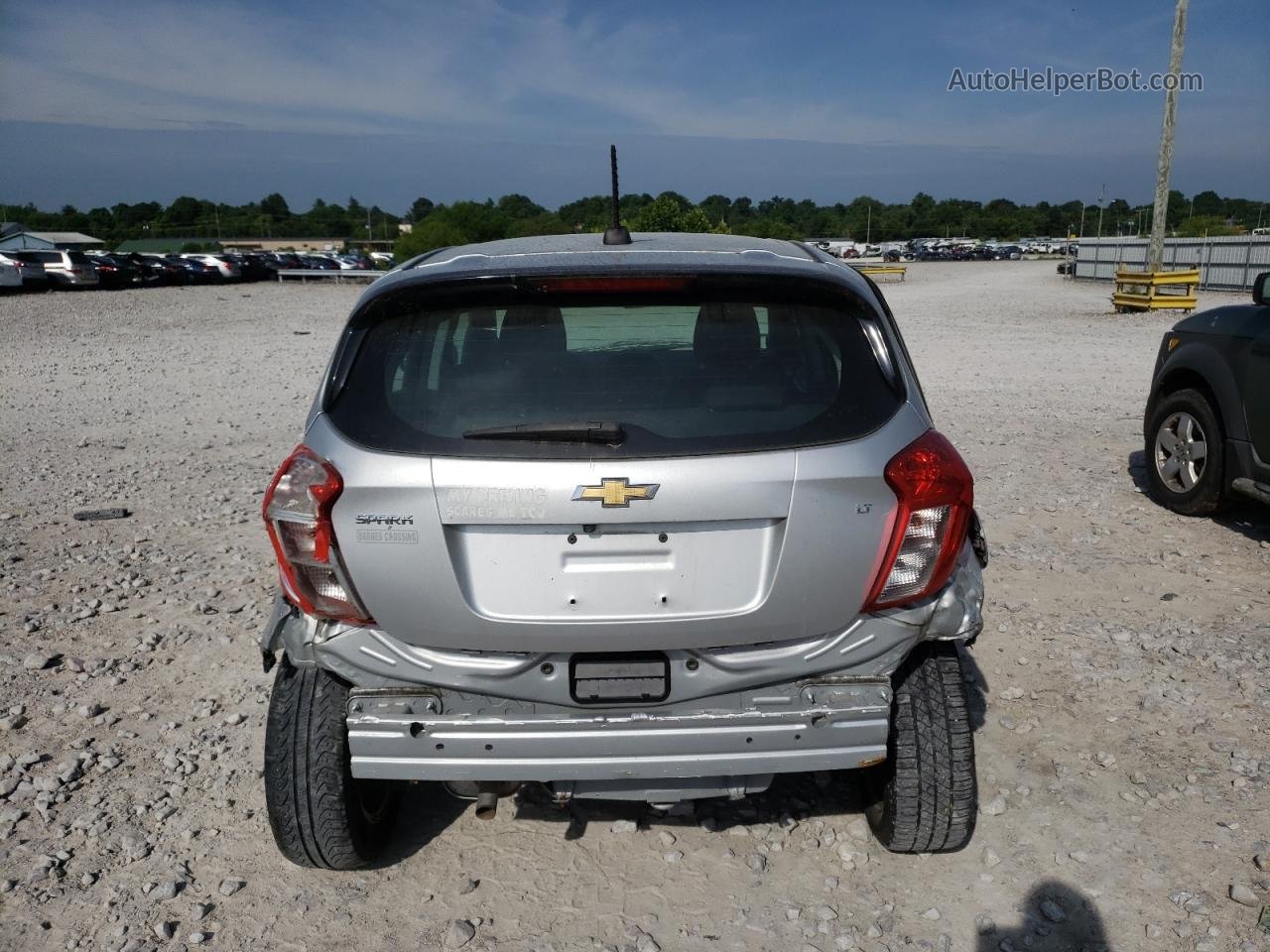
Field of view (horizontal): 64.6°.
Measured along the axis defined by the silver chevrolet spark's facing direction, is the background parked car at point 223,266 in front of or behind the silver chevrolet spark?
in front

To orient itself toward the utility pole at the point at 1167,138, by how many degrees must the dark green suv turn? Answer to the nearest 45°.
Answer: approximately 45° to its right

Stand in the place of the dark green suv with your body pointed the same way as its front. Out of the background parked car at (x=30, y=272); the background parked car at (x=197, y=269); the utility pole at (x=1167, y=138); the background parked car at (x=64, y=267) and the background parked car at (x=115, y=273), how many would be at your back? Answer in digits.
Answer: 0

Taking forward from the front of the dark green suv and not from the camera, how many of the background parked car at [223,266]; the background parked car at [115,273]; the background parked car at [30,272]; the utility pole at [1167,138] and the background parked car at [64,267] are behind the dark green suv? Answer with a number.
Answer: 0

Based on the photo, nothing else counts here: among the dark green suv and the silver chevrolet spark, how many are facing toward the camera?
0

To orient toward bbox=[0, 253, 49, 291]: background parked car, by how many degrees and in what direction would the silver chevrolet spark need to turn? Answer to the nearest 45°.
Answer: approximately 45° to its left

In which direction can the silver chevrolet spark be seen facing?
away from the camera

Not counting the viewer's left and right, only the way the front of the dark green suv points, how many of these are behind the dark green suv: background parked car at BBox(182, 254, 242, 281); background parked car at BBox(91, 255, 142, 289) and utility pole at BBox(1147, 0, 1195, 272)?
0

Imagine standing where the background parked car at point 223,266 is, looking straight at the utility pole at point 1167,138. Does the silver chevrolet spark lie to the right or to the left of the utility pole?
right

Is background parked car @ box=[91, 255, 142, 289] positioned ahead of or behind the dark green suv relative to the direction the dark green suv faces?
ahead

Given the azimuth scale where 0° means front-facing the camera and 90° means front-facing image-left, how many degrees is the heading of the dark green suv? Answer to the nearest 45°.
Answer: approximately 135°

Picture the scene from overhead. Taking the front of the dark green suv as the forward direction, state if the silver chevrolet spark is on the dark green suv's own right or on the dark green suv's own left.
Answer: on the dark green suv's own left

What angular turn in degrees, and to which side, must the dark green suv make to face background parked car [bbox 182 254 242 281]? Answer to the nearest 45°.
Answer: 0° — it already faces it

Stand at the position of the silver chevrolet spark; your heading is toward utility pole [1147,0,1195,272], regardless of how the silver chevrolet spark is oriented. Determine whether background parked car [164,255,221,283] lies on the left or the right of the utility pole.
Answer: left

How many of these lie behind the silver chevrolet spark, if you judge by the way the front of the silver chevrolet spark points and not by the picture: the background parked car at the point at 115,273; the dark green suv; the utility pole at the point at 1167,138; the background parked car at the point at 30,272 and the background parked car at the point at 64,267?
0

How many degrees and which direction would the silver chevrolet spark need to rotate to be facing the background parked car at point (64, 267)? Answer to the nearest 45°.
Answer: approximately 45° to its left

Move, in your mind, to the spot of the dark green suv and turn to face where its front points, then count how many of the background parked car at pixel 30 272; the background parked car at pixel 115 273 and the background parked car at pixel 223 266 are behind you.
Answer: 0
